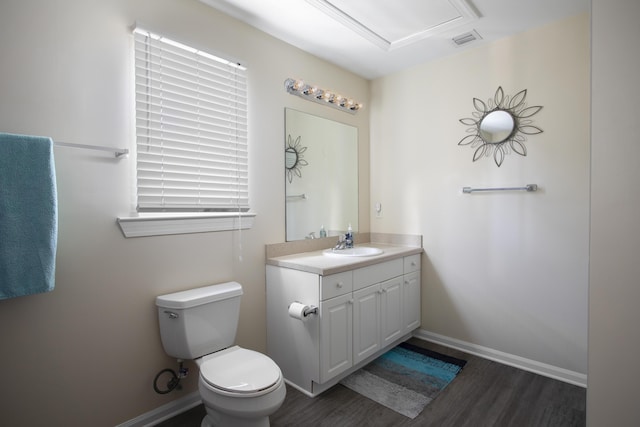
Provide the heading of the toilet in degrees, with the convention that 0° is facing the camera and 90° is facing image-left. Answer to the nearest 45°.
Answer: approximately 315°

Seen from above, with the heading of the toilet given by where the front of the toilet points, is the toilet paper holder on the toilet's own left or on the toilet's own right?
on the toilet's own left

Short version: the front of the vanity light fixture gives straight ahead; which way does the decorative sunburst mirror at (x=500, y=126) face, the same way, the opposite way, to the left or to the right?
to the right

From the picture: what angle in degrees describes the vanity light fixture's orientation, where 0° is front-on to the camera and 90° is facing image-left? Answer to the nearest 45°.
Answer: approximately 315°

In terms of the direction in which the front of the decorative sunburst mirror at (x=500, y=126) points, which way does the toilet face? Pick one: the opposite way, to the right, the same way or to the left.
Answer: to the left

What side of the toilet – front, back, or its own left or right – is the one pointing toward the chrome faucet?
left

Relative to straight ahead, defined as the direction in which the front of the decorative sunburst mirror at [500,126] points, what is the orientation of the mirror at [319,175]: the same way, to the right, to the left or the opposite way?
to the left
